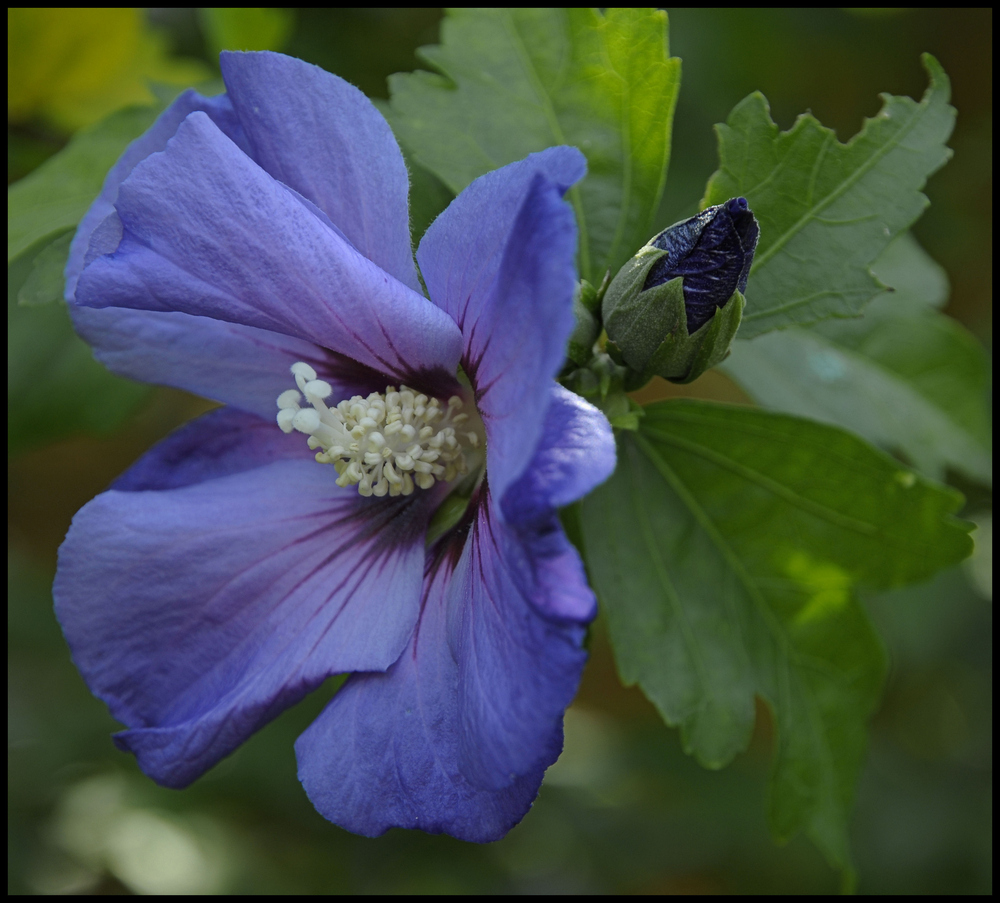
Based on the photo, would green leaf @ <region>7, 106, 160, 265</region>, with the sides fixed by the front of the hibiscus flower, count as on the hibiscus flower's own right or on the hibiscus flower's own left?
on the hibiscus flower's own right

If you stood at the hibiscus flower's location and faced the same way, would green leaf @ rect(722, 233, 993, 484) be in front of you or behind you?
behind

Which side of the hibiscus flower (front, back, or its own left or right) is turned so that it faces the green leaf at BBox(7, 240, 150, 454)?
right

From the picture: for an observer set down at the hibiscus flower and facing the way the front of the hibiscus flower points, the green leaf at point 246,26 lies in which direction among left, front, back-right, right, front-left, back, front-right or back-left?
back-right

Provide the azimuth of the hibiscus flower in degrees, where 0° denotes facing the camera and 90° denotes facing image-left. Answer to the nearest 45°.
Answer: approximately 45°

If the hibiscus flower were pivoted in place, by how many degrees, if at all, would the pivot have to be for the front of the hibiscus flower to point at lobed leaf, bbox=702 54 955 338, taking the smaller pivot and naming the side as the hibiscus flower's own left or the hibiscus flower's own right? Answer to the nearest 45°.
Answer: approximately 135° to the hibiscus flower's own left
